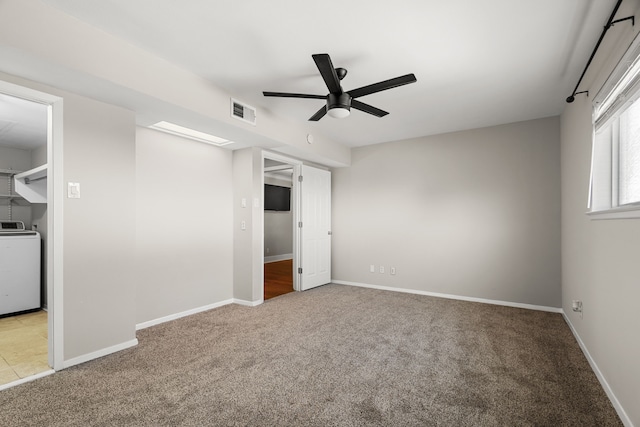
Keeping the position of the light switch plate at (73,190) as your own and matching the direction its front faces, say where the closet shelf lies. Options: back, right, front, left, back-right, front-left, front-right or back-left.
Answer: back

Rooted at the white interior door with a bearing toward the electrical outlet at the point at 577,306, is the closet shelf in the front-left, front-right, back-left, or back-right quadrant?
back-right

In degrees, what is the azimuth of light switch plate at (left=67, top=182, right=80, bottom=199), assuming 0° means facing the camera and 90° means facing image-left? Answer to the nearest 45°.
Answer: approximately 0°

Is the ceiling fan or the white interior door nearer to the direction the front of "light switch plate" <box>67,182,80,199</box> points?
the ceiling fan

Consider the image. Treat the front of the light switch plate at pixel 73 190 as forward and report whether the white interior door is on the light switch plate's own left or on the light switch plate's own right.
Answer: on the light switch plate's own left

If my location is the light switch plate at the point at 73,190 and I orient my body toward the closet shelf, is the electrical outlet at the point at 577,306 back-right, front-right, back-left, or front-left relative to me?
back-right

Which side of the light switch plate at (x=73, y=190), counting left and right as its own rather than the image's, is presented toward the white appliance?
back

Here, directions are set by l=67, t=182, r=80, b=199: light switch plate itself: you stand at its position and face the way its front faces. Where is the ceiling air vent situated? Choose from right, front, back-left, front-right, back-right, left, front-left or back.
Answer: left
